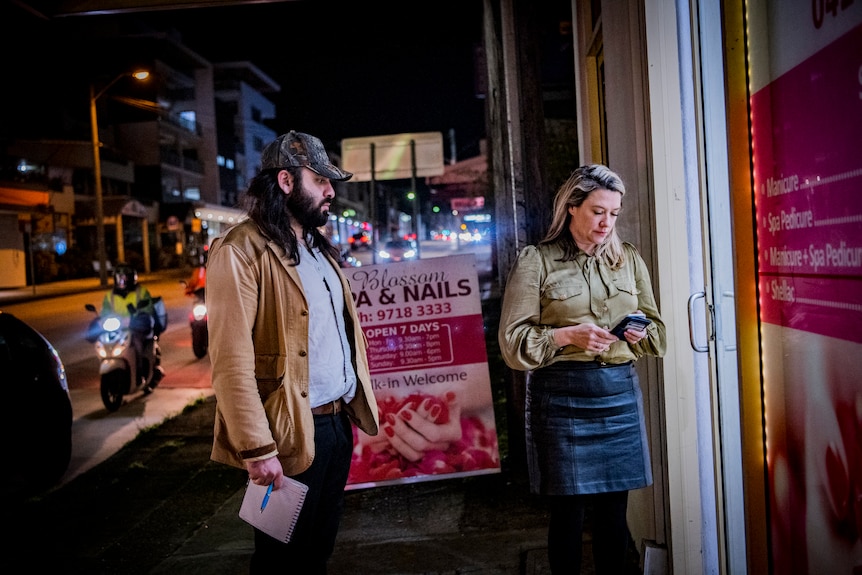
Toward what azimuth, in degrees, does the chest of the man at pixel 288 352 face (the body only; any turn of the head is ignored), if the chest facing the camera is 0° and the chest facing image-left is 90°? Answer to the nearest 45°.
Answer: approximately 315°

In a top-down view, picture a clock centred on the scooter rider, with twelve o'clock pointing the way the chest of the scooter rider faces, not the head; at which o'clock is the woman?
The woman is roughly at 10 o'clock from the scooter rider.

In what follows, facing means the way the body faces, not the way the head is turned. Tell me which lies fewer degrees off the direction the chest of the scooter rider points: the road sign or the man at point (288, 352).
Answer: the man

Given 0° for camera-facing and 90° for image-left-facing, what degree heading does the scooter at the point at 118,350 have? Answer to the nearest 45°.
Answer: approximately 45°

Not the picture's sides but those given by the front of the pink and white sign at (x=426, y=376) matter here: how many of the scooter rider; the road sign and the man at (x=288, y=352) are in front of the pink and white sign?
1

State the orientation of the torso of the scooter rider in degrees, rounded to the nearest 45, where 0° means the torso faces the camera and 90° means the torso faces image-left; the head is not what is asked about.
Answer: approximately 45°

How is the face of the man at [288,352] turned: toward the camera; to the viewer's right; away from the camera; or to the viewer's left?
to the viewer's right

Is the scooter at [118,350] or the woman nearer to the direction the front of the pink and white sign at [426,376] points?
the woman
